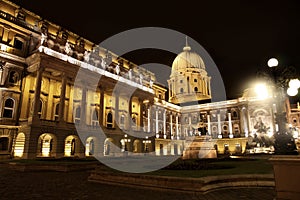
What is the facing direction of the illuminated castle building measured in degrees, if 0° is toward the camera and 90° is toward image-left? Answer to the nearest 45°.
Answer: approximately 315°

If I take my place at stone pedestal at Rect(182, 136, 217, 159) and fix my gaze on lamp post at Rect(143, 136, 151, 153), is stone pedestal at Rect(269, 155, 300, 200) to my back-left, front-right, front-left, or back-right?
back-left

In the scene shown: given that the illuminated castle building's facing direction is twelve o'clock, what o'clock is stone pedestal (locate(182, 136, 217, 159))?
The stone pedestal is roughly at 11 o'clock from the illuminated castle building.

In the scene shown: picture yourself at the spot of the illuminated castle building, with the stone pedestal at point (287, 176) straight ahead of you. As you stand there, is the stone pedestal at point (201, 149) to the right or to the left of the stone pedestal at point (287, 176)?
left

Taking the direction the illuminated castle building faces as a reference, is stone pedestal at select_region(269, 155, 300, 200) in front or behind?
in front
